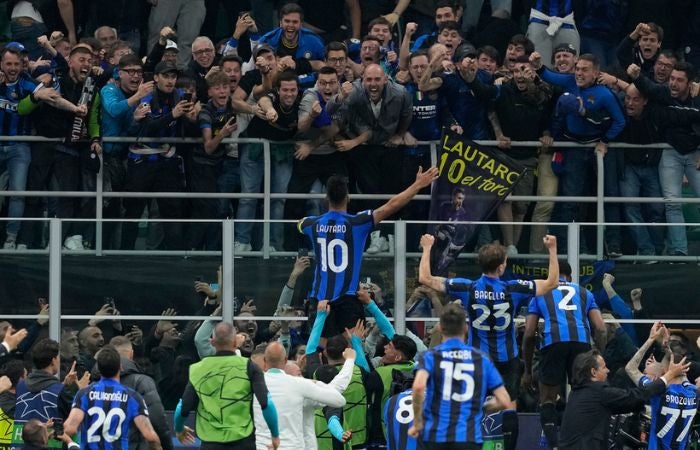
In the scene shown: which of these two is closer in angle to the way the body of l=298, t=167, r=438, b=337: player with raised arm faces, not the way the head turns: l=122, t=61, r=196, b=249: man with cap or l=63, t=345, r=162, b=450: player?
the man with cap

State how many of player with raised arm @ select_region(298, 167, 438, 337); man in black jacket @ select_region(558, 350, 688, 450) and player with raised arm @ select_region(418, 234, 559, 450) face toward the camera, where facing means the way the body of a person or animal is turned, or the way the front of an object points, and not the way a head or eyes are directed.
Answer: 0

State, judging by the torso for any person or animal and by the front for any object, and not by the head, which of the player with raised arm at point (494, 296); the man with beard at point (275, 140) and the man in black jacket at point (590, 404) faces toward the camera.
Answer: the man with beard

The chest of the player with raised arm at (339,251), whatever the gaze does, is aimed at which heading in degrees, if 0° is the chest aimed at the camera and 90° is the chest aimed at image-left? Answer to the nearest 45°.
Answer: approximately 180°

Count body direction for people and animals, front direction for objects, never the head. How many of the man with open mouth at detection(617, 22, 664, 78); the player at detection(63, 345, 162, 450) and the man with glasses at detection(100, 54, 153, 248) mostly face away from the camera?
1

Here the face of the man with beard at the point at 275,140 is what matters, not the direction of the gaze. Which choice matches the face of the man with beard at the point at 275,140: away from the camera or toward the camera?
toward the camera

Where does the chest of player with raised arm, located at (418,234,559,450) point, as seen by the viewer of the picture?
away from the camera

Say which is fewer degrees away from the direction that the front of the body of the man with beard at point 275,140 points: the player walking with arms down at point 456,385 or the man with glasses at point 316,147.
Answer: the player walking with arms down

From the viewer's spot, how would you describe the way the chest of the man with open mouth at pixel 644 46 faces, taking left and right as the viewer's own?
facing the viewer and to the left of the viewer

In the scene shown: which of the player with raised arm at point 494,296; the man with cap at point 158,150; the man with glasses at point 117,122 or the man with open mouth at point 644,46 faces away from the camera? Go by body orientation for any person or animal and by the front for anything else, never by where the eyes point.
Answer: the player with raised arm

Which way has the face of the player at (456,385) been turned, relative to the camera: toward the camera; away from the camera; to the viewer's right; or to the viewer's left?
away from the camera

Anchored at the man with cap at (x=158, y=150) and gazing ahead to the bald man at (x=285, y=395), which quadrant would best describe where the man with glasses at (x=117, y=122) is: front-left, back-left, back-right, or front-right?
back-right

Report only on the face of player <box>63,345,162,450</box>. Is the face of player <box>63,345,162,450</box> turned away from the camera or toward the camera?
away from the camera
